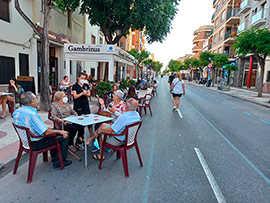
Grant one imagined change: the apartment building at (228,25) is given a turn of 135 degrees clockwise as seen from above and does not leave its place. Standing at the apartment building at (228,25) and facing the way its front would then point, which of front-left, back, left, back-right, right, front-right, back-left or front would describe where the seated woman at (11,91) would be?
back

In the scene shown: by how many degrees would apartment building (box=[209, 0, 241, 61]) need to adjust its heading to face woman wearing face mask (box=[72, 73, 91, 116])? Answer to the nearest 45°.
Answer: approximately 45° to its left

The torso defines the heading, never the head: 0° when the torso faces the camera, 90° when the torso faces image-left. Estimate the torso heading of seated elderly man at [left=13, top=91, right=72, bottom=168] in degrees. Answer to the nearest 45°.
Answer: approximately 225°

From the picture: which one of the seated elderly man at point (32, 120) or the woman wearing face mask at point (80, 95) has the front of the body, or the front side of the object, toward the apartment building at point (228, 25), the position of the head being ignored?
the seated elderly man

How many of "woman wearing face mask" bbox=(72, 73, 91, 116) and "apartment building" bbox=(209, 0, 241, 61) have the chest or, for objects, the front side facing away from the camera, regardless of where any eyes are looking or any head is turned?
0

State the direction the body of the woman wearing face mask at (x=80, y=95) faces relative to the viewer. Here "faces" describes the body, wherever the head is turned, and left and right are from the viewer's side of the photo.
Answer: facing the viewer and to the right of the viewer

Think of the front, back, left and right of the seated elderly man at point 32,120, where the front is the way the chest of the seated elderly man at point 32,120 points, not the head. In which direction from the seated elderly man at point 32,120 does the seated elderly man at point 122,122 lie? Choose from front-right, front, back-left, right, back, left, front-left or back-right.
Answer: front-right

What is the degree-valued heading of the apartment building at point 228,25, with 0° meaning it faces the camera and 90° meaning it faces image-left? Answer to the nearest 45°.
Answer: approximately 45°

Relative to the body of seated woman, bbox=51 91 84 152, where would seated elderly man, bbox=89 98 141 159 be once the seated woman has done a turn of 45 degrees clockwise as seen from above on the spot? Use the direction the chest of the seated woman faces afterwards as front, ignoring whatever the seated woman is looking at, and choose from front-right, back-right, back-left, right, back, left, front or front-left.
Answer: front-left

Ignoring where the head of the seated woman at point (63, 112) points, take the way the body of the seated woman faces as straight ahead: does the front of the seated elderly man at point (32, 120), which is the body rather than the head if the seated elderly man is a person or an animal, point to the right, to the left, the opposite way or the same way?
to the left

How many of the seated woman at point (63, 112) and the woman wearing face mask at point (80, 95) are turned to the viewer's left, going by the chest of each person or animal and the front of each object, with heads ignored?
0

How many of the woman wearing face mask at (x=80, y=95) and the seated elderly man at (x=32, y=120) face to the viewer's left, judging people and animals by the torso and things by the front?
0

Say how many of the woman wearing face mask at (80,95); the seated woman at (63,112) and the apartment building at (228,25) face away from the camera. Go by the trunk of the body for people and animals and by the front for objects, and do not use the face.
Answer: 0
